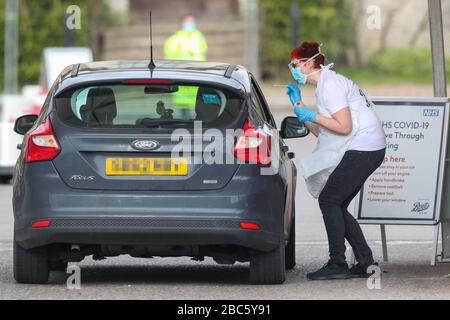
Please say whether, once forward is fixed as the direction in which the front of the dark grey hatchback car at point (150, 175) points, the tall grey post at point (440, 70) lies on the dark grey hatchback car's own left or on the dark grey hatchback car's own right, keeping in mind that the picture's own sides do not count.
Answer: on the dark grey hatchback car's own right

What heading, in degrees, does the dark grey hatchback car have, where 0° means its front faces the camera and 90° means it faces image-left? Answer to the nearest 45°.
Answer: approximately 180°

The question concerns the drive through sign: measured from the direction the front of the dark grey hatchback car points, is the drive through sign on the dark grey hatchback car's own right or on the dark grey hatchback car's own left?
on the dark grey hatchback car's own right
